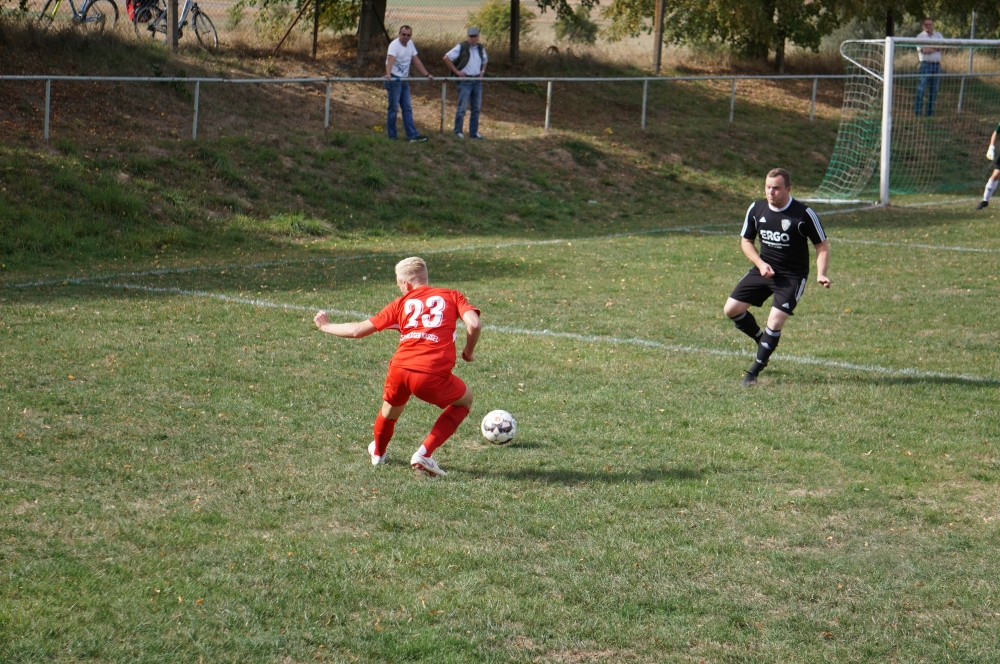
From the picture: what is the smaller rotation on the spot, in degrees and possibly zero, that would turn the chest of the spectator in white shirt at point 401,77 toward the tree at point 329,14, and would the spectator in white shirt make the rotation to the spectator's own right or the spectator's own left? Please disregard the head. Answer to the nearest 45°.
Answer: approximately 135° to the spectator's own left

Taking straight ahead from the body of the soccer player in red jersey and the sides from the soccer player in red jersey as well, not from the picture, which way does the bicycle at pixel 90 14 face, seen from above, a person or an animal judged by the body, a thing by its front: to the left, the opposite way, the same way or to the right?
to the left

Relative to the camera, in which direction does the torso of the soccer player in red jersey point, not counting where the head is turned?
away from the camera

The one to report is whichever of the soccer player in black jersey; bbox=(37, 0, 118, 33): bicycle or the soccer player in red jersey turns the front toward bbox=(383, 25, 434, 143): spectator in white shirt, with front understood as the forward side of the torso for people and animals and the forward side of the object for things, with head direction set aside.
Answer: the soccer player in red jersey

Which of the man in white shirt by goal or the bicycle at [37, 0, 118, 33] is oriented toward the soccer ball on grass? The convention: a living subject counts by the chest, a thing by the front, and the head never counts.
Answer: the man in white shirt by goal

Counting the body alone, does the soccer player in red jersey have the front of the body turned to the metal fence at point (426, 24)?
yes

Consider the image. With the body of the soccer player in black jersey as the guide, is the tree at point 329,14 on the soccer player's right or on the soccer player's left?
on the soccer player's right

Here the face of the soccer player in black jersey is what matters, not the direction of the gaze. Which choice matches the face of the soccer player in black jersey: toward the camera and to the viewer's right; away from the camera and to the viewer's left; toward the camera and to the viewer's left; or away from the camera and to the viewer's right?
toward the camera and to the viewer's left

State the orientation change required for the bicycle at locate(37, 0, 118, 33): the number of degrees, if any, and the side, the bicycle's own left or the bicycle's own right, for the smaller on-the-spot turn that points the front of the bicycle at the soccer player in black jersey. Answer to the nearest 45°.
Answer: approximately 90° to the bicycle's own left

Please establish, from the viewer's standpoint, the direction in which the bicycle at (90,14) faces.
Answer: facing to the left of the viewer

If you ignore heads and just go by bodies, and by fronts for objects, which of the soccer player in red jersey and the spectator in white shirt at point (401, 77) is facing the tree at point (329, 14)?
the soccer player in red jersey

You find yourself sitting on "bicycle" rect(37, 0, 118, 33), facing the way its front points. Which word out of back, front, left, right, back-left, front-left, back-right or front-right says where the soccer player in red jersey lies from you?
left

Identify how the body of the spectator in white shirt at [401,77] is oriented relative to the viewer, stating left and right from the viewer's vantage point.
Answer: facing the viewer and to the right of the viewer

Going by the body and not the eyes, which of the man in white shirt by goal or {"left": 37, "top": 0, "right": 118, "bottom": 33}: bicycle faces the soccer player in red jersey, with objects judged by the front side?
the man in white shirt by goal

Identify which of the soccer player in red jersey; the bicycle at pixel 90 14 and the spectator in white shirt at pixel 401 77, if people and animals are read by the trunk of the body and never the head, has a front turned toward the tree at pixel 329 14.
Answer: the soccer player in red jersey

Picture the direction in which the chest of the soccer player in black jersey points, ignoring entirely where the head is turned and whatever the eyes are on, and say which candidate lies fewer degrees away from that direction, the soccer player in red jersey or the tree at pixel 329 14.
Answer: the soccer player in red jersey

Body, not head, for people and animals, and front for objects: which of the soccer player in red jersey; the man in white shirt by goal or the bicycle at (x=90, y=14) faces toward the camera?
the man in white shirt by goal
